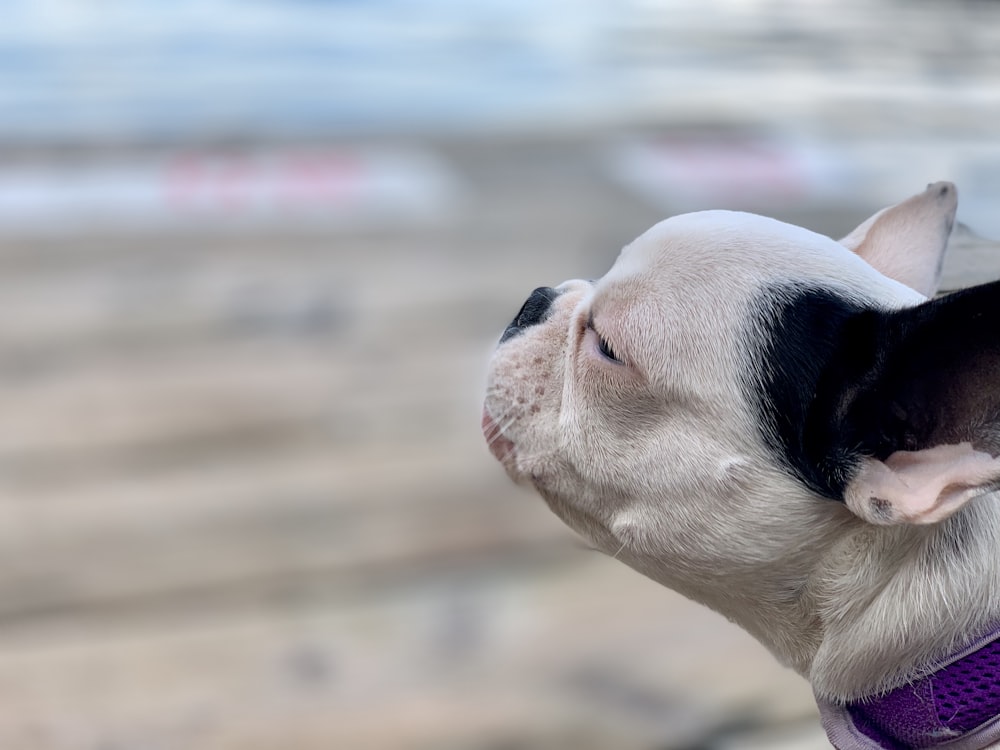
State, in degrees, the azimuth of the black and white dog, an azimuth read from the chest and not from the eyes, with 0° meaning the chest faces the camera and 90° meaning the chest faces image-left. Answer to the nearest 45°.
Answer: approximately 90°
